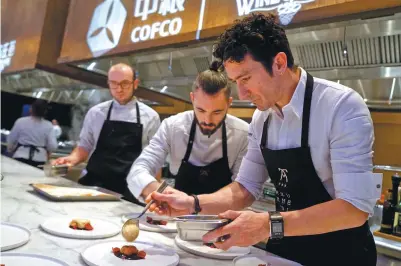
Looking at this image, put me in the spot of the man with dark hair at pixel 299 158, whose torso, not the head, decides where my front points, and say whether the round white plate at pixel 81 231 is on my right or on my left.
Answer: on my right

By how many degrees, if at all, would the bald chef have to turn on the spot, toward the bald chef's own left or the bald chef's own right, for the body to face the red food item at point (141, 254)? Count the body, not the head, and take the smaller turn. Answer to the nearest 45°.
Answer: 0° — they already face it

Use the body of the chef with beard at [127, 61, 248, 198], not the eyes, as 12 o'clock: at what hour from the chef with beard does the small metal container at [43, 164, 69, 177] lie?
The small metal container is roughly at 4 o'clock from the chef with beard.

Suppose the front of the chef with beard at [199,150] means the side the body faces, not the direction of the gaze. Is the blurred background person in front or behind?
behind

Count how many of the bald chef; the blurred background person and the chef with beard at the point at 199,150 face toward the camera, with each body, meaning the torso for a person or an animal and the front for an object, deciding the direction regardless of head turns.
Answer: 2

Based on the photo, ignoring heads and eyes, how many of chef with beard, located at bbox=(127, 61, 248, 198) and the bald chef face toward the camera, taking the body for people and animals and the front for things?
2

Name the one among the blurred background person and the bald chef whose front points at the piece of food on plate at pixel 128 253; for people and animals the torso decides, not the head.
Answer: the bald chef

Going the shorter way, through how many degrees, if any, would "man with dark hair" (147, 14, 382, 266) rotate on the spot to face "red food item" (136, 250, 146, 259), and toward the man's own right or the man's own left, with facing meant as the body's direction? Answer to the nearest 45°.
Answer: approximately 45° to the man's own right
